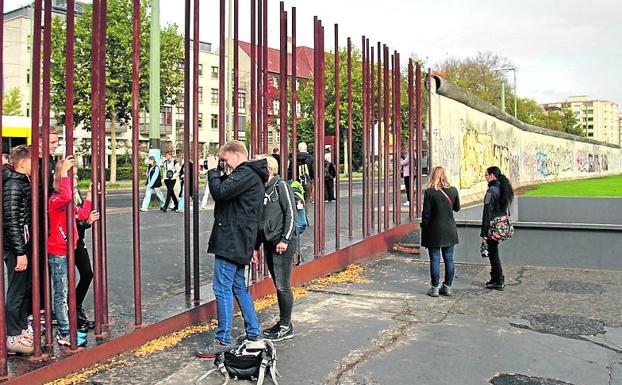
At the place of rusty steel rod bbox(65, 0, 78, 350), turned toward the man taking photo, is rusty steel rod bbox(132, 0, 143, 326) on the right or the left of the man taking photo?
left

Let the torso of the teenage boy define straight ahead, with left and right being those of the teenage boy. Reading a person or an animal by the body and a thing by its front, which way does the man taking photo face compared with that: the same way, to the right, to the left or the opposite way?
the opposite way

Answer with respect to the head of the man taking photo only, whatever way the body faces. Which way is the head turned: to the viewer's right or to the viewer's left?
to the viewer's left

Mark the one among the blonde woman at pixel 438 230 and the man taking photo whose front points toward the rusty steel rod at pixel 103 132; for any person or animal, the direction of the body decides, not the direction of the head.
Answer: the man taking photo

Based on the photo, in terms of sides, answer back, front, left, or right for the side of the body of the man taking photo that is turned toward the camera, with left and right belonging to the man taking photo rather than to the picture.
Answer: left

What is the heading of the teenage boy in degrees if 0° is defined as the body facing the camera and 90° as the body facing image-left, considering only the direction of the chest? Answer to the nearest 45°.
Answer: approximately 270°

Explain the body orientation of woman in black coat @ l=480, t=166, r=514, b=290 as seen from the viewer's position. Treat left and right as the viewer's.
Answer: facing to the left of the viewer
